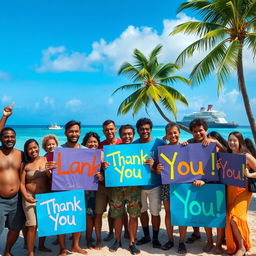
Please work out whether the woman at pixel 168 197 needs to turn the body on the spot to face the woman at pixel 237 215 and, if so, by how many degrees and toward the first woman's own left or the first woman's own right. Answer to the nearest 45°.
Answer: approximately 90° to the first woman's own left

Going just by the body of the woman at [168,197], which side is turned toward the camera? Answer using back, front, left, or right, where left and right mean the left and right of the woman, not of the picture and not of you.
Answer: front

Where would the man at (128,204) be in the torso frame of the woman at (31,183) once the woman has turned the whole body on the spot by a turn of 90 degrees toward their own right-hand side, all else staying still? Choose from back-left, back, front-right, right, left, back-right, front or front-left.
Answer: back-left

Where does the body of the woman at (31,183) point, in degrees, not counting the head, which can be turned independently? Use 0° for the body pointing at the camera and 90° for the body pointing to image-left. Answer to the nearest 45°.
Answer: approximately 315°

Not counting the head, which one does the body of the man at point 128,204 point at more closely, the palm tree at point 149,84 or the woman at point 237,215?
the woman

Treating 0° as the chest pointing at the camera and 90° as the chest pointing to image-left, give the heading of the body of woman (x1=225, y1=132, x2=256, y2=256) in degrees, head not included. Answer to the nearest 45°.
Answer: approximately 45°

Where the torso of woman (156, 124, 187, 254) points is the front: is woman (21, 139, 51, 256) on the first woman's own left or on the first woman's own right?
on the first woman's own right

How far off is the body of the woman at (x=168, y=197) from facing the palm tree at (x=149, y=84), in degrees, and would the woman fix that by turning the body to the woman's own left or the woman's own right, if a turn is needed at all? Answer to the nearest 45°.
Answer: approximately 180°

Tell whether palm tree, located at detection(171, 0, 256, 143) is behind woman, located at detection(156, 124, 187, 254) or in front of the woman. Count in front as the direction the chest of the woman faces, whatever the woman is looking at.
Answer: behind

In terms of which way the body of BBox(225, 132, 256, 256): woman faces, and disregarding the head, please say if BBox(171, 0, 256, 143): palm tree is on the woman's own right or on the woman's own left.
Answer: on the woman's own right

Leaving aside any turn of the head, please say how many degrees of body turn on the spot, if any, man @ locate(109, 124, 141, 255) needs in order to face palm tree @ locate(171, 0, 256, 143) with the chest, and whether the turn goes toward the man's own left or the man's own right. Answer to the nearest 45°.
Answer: approximately 135° to the man's own left

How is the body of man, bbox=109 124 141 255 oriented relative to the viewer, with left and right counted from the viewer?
facing the viewer
